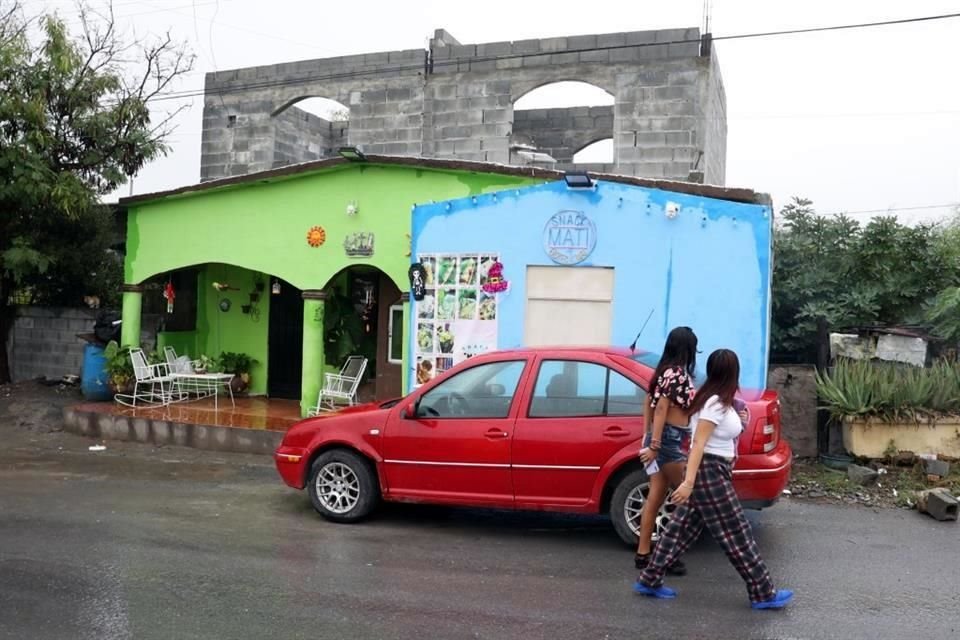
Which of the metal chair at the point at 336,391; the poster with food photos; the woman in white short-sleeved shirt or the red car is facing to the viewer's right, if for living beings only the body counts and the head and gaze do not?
the woman in white short-sleeved shirt

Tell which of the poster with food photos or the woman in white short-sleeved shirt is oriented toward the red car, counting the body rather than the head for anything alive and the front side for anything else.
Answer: the poster with food photos

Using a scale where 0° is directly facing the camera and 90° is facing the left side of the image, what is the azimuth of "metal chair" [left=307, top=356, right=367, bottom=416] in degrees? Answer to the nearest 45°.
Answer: approximately 45°

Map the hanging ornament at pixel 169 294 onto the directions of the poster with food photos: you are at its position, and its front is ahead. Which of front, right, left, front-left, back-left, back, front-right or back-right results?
back-right

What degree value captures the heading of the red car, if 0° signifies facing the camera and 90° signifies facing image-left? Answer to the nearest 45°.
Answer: approximately 90°

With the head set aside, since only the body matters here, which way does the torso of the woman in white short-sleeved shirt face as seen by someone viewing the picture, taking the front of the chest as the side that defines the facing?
to the viewer's right

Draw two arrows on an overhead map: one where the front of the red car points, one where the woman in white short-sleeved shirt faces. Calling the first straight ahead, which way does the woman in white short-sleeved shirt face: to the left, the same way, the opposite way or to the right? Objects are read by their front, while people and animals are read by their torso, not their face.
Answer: the opposite way

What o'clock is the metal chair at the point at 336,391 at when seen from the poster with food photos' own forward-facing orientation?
The metal chair is roughly at 4 o'clock from the poster with food photos.

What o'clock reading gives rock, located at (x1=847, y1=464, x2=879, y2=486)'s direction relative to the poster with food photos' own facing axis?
The rock is roughly at 10 o'clock from the poster with food photos.

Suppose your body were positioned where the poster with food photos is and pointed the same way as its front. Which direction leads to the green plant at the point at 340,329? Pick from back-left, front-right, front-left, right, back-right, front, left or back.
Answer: back-right

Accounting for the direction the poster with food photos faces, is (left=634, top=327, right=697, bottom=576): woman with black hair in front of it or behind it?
in front

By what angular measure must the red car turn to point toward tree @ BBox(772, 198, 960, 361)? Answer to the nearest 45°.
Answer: approximately 135° to its right
